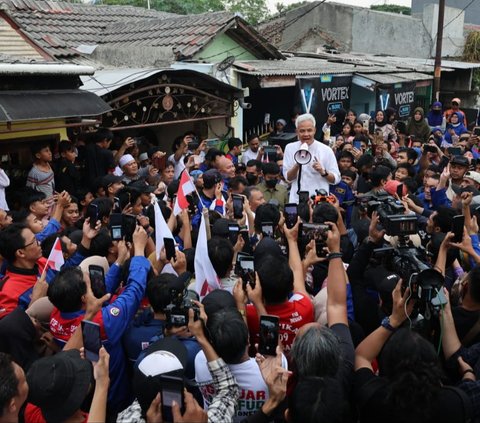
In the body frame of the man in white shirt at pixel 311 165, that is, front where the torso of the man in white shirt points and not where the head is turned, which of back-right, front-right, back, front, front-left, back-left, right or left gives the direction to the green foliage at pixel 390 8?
back

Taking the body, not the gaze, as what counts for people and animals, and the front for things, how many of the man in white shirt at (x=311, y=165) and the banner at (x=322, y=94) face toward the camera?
2

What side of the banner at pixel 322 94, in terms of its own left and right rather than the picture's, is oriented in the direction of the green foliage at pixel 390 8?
back

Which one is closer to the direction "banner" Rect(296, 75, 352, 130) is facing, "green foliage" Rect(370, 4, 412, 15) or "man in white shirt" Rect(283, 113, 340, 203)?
the man in white shirt

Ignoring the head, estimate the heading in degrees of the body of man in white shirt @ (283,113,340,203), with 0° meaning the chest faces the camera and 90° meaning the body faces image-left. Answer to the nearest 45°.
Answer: approximately 0°

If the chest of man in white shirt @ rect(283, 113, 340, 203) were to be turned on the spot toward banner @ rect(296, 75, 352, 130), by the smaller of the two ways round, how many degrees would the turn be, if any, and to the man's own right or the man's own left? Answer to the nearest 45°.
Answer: approximately 180°

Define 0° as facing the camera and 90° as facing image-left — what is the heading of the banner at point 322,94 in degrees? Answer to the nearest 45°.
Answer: approximately 0°

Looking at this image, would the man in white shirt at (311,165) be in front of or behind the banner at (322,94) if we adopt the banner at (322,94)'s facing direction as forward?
in front
